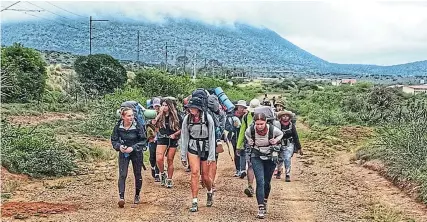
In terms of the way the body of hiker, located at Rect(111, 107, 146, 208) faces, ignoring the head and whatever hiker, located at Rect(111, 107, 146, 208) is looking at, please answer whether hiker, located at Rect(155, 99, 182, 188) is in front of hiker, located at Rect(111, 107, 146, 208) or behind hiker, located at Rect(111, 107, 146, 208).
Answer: behind

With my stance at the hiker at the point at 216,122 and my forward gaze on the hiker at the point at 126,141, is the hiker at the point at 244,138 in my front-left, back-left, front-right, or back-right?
back-left

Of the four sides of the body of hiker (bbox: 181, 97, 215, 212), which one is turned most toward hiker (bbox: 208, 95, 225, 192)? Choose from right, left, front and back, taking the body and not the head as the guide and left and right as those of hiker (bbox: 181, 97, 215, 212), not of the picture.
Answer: back

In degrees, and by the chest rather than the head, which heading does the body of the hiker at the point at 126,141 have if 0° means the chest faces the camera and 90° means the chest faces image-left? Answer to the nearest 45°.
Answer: approximately 0°

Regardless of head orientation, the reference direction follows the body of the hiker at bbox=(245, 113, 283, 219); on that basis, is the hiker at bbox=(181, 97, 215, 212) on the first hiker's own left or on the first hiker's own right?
on the first hiker's own right

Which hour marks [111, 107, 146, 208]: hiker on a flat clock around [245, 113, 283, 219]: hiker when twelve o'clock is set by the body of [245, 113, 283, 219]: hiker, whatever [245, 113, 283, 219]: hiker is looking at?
[111, 107, 146, 208]: hiker is roughly at 3 o'clock from [245, 113, 283, 219]: hiker.

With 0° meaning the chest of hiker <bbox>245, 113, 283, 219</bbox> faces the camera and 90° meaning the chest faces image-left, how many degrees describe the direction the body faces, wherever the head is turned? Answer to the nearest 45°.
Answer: approximately 0°
